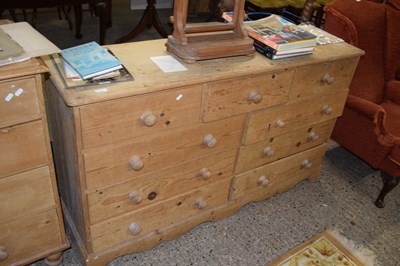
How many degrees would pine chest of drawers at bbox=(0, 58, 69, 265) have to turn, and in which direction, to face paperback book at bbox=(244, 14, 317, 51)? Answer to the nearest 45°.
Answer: approximately 45° to its left

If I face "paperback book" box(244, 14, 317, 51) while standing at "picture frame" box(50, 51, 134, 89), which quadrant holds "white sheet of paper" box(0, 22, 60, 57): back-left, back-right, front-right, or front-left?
back-left

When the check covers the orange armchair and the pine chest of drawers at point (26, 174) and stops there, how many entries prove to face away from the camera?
0

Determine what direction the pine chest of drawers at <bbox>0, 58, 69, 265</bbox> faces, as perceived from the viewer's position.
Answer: facing the viewer and to the right of the viewer

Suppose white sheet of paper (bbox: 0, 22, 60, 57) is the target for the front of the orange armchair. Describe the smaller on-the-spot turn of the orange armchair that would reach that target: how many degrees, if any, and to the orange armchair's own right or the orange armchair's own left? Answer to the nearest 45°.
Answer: approximately 90° to the orange armchair's own right

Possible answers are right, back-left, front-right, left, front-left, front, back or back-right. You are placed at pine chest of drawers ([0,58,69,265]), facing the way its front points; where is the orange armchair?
front-left
